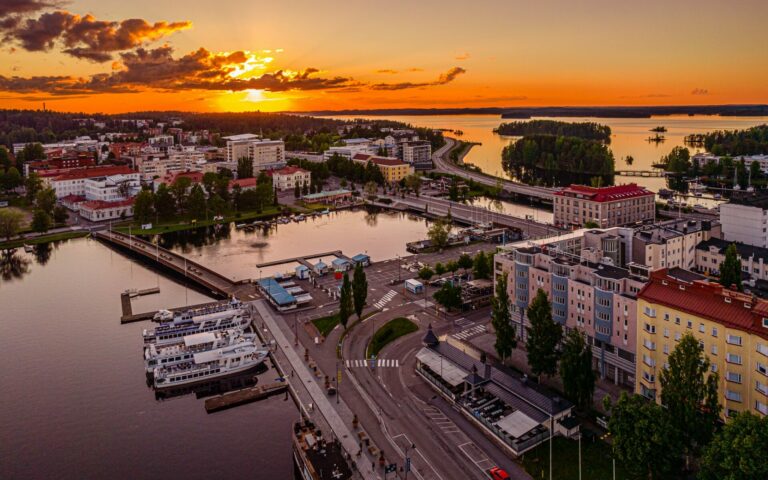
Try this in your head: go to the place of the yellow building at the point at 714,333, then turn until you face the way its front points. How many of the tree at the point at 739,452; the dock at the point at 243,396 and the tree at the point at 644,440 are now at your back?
0

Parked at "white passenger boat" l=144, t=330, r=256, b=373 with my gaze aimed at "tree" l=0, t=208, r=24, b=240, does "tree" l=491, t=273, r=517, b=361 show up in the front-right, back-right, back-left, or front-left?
back-right

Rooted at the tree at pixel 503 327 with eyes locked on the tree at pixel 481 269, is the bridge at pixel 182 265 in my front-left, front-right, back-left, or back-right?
front-left

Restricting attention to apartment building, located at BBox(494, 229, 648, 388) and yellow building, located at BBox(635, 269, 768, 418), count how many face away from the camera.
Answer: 0

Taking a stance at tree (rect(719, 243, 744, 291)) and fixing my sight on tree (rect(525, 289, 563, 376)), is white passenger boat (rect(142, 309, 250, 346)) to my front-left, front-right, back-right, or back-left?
front-right

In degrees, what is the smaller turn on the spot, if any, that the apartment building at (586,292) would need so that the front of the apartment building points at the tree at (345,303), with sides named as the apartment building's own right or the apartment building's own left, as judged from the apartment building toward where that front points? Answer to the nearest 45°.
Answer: approximately 45° to the apartment building's own right

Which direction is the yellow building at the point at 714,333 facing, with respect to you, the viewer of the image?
facing the viewer and to the left of the viewer

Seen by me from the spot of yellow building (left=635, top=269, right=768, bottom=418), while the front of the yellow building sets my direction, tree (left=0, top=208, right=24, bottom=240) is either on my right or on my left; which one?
on my right

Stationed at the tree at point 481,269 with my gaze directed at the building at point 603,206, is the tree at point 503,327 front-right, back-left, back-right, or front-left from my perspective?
back-right

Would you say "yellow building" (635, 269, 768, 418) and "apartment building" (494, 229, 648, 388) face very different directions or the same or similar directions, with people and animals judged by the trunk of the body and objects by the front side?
same or similar directions

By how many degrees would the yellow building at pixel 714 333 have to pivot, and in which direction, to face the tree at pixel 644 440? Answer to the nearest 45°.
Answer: approximately 45° to its left

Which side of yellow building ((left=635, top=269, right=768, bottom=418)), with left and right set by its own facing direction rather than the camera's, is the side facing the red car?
front

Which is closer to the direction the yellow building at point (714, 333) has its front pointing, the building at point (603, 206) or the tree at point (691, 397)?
the tree
